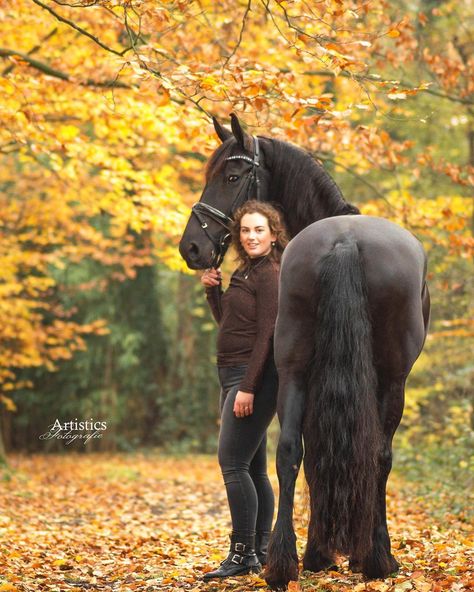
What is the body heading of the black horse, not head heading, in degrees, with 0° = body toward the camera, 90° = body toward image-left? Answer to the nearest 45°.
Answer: approximately 180°

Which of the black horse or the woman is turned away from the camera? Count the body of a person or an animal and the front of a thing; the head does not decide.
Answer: the black horse

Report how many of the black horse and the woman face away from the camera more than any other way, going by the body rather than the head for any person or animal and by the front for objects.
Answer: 1

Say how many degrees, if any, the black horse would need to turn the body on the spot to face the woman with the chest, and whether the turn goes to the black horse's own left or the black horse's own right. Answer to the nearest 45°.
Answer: approximately 45° to the black horse's own left

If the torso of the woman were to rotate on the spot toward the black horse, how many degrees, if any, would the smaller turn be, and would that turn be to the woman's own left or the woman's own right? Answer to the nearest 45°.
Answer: approximately 90° to the woman's own left

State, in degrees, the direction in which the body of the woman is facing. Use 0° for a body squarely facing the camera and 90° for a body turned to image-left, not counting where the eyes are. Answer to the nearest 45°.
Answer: approximately 45°
